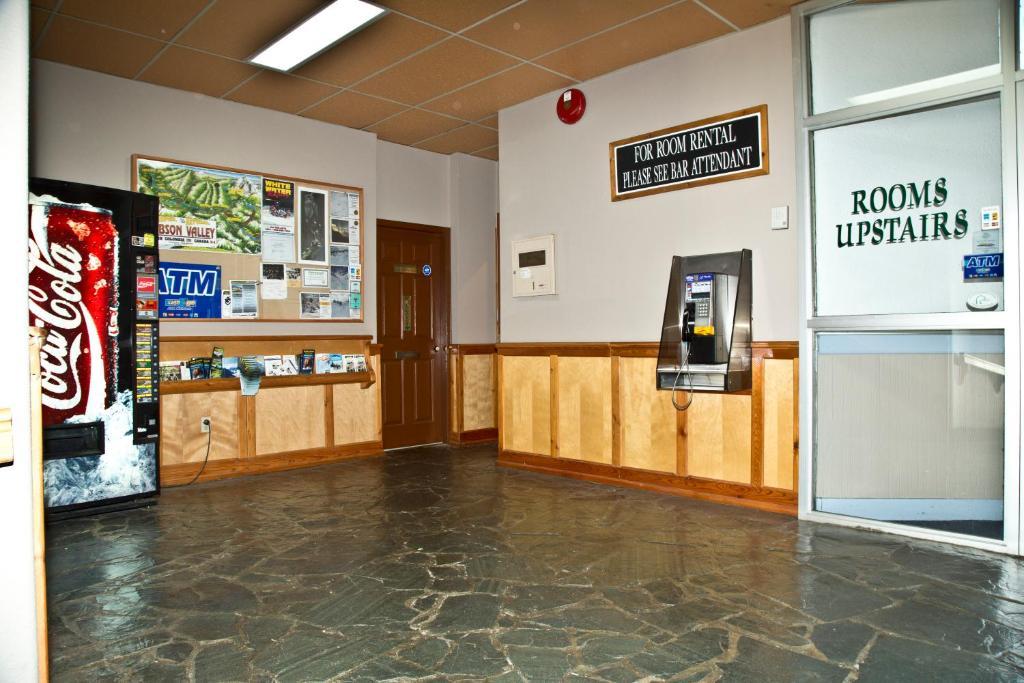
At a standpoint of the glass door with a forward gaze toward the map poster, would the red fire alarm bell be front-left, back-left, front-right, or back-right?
front-right

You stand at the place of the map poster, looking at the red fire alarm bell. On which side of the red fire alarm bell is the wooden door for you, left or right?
left

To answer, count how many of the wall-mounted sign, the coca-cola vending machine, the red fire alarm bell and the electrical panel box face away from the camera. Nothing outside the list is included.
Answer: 0

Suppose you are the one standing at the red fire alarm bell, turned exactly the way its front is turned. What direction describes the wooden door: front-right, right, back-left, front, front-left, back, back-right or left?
right

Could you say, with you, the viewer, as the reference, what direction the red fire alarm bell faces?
facing the viewer and to the left of the viewer

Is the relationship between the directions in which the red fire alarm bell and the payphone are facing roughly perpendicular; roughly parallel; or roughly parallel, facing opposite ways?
roughly parallel

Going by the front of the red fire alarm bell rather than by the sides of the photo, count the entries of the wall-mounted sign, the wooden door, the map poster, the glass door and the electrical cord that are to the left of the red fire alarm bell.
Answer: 2

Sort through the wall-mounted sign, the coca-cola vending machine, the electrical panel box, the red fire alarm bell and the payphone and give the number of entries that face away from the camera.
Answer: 0

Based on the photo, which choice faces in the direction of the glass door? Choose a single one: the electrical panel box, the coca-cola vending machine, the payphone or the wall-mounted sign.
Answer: the coca-cola vending machine

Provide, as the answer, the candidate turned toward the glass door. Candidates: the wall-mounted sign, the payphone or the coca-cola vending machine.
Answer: the coca-cola vending machine

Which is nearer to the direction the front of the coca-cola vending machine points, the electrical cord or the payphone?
the payphone

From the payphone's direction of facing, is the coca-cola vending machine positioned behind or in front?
in front

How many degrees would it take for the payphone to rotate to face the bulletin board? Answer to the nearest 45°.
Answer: approximately 45° to its right

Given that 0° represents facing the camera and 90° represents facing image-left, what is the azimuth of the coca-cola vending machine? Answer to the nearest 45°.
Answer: approximately 315°

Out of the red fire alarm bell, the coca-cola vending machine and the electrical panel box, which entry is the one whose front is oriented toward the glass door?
the coca-cola vending machine

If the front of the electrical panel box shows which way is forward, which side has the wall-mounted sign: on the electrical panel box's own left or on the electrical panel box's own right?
on the electrical panel box's own left
